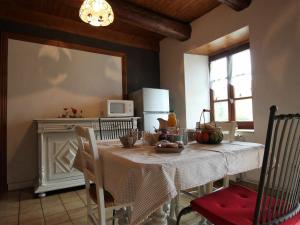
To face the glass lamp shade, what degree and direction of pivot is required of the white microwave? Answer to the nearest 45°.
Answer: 0° — it already faces it

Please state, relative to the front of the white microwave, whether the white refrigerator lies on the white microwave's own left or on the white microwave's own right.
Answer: on the white microwave's own left

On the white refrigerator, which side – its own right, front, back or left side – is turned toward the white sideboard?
right

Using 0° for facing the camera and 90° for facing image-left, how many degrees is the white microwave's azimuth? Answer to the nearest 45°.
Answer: approximately 0°

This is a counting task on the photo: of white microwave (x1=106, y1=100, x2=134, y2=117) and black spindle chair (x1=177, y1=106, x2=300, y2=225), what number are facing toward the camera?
1

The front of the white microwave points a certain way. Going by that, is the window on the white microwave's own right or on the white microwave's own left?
on the white microwave's own left

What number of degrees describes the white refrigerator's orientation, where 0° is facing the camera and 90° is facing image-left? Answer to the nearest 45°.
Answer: approximately 315°

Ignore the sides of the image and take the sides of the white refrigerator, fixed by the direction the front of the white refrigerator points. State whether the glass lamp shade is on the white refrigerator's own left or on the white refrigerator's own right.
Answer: on the white refrigerator's own right

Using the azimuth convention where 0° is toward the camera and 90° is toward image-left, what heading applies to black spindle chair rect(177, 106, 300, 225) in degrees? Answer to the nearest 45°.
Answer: approximately 135°
